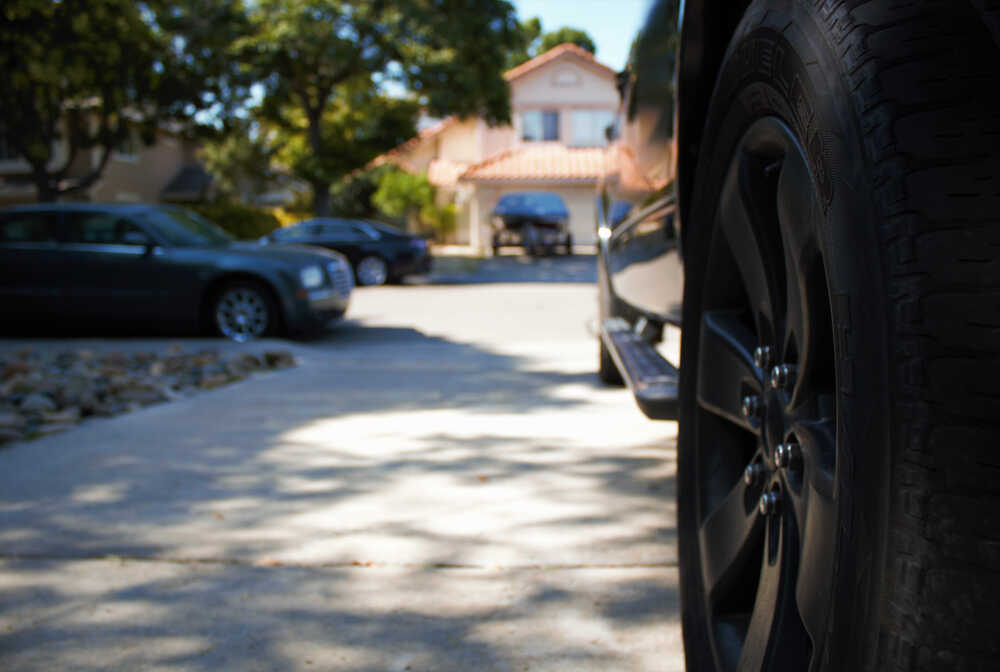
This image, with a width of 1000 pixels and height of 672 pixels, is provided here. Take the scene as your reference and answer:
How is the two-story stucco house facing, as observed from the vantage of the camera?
facing the viewer

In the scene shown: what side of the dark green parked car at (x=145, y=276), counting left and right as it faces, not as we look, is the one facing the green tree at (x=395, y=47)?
left

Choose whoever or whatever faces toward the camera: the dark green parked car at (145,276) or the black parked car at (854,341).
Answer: the black parked car at (854,341)

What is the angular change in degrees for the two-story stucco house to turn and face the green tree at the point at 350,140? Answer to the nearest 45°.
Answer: approximately 45° to its right

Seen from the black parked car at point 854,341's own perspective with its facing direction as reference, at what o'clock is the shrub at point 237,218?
The shrub is roughly at 5 o'clock from the black parked car.

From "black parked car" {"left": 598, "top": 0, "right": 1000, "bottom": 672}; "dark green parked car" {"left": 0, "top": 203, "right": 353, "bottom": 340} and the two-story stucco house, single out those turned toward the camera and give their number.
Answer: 2

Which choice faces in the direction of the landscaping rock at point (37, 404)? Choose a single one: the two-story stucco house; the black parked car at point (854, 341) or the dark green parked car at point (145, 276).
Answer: the two-story stucco house

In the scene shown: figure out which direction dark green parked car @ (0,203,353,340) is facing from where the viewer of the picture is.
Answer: facing to the right of the viewer

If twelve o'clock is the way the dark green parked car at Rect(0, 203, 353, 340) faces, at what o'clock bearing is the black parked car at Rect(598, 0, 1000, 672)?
the black parked car at Rect(598, 0, 1000, 672) is roughly at 3 o'clock from the dark green parked car at Rect(0, 203, 353, 340).

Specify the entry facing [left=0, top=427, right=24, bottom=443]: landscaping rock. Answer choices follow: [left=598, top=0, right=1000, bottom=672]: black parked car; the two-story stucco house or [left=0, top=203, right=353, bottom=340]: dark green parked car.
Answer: the two-story stucco house

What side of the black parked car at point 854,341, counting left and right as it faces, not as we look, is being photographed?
front

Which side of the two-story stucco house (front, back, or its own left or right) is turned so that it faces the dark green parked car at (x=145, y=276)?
front

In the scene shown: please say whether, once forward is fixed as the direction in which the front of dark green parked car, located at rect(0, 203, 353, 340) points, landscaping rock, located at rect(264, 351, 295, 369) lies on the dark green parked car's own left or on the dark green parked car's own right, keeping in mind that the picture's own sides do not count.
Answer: on the dark green parked car's own right

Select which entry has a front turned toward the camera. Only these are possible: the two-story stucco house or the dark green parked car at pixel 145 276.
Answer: the two-story stucco house
